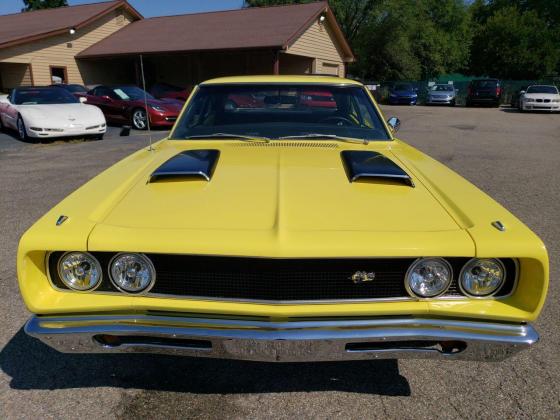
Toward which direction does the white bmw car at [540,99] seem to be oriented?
toward the camera

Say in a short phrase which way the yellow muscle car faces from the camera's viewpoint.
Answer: facing the viewer

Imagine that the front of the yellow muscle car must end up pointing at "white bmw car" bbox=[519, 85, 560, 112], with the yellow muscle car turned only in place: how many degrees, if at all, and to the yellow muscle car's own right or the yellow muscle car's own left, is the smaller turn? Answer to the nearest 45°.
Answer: approximately 135° to the yellow muscle car's own left

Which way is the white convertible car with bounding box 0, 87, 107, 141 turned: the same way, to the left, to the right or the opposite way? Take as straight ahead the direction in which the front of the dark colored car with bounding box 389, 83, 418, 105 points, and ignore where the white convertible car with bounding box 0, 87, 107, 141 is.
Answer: to the left

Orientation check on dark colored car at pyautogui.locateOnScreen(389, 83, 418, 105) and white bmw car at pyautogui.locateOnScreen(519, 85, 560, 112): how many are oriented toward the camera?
2

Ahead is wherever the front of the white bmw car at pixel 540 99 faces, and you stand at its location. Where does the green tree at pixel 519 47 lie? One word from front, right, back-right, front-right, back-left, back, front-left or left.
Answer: back

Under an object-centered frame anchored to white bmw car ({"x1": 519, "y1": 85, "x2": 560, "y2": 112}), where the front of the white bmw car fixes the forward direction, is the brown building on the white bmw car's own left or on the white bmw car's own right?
on the white bmw car's own right

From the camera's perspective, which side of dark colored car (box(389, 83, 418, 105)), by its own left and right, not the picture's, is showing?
front

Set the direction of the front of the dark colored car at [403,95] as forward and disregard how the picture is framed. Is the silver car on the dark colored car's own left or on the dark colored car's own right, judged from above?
on the dark colored car's own left

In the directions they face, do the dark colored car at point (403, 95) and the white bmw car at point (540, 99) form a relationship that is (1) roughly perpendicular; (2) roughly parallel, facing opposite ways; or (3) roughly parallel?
roughly parallel

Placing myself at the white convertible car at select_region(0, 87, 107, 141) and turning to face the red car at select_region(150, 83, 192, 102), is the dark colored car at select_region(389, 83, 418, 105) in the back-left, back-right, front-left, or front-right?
front-right

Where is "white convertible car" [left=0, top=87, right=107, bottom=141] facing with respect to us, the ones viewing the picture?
facing the viewer and to the right of the viewer

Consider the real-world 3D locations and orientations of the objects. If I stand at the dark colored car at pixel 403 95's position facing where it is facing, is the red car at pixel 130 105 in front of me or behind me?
in front

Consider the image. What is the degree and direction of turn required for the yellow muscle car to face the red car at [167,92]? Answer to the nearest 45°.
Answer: approximately 180°

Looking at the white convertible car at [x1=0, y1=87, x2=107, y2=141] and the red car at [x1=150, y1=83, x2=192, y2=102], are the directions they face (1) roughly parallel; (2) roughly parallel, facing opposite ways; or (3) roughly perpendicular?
roughly parallel
